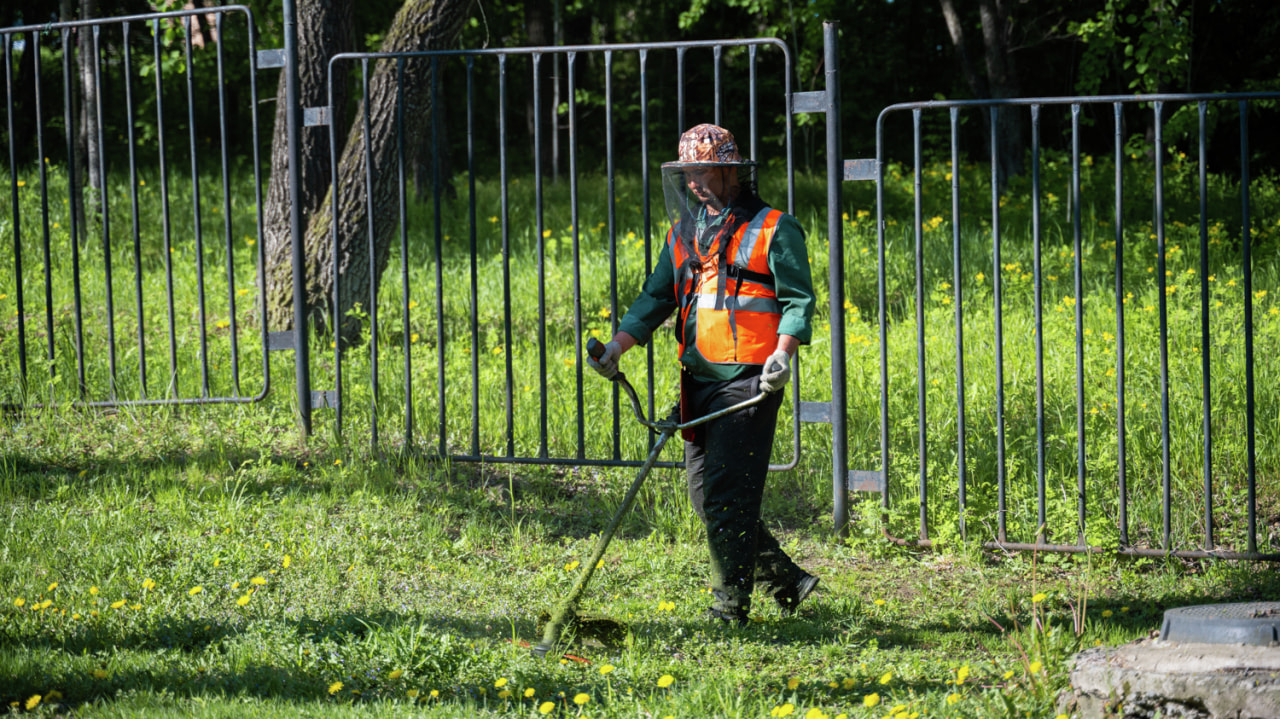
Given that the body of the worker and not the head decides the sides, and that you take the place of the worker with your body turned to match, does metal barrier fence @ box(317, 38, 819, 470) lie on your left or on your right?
on your right

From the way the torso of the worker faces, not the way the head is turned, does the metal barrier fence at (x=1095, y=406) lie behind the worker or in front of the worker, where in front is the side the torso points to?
behind

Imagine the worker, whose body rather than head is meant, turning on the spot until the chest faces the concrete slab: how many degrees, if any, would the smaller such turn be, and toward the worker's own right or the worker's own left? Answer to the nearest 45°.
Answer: approximately 90° to the worker's own left

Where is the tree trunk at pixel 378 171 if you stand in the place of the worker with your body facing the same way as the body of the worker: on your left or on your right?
on your right

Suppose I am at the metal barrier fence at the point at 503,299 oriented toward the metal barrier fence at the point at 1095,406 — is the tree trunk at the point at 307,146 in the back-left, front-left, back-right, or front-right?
back-left

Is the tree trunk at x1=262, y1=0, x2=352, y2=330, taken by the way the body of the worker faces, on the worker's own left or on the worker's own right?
on the worker's own right

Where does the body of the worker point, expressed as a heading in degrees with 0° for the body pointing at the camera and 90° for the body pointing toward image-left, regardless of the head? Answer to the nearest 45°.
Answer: approximately 45°

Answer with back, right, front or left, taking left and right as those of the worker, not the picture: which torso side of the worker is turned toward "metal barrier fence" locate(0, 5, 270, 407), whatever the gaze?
right
